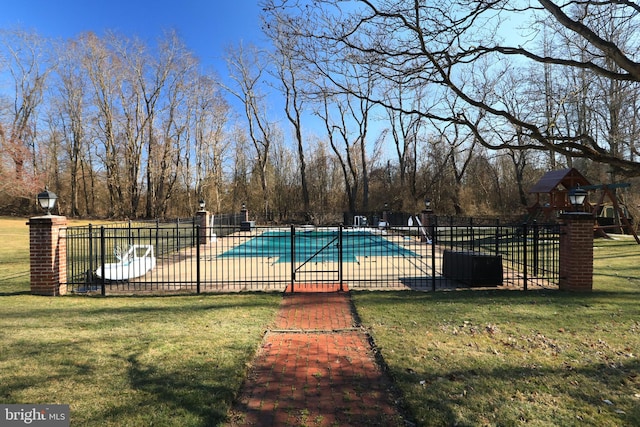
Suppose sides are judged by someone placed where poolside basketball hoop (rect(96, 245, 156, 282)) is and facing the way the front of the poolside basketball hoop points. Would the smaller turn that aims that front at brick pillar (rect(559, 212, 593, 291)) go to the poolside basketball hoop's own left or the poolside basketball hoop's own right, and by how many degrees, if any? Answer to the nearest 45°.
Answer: approximately 135° to the poolside basketball hoop's own left

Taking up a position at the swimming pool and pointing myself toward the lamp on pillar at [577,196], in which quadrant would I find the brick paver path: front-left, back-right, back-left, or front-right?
front-right

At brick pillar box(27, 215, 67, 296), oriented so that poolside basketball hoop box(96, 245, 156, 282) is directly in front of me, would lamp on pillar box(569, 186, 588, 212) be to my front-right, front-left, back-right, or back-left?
front-right

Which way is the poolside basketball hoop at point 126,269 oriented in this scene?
to the viewer's left

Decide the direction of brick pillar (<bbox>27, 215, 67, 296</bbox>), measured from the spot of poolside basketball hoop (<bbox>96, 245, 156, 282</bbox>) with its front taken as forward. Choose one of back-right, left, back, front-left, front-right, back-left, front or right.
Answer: front-left

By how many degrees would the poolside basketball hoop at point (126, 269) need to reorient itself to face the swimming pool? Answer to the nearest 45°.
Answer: approximately 135° to its right

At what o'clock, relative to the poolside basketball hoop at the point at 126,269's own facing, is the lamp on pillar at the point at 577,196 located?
The lamp on pillar is roughly at 7 o'clock from the poolside basketball hoop.

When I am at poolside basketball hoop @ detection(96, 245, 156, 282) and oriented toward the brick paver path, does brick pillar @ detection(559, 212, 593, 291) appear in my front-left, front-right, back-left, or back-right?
front-left

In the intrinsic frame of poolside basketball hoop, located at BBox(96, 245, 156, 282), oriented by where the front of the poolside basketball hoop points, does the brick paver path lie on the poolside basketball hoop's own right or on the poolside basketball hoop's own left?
on the poolside basketball hoop's own left
